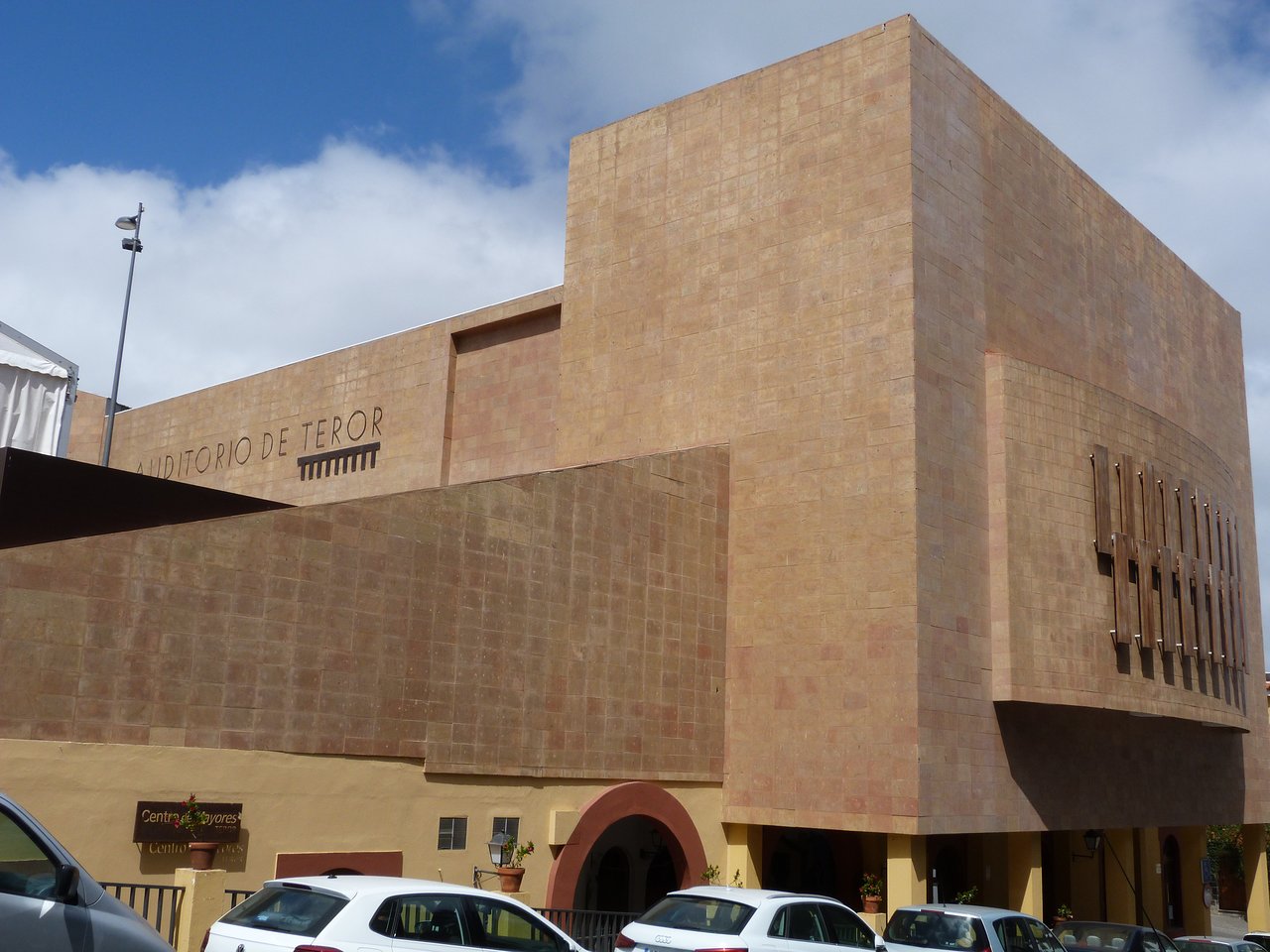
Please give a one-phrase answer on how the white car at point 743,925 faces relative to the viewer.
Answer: facing away from the viewer and to the right of the viewer

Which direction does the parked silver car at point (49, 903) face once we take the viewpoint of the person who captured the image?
facing to the right of the viewer

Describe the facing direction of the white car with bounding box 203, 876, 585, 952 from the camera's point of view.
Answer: facing away from the viewer and to the right of the viewer

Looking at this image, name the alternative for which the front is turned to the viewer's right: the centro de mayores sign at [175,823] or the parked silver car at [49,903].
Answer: the parked silver car

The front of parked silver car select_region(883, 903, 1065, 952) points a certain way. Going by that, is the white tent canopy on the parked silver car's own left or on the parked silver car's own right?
on the parked silver car's own left

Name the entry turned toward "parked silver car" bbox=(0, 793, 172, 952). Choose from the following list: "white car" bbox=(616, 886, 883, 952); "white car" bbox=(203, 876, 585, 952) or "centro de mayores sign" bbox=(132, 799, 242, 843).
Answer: the centro de mayores sign

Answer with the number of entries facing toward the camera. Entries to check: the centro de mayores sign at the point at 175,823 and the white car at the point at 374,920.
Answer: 1

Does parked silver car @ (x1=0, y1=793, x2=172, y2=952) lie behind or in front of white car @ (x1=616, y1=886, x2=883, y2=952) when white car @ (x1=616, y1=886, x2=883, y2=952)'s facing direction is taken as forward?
behind

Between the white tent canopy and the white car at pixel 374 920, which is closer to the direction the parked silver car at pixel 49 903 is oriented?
the white car

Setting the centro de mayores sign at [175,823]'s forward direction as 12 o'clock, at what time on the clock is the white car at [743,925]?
The white car is roughly at 10 o'clock from the centro de mayores sign.
